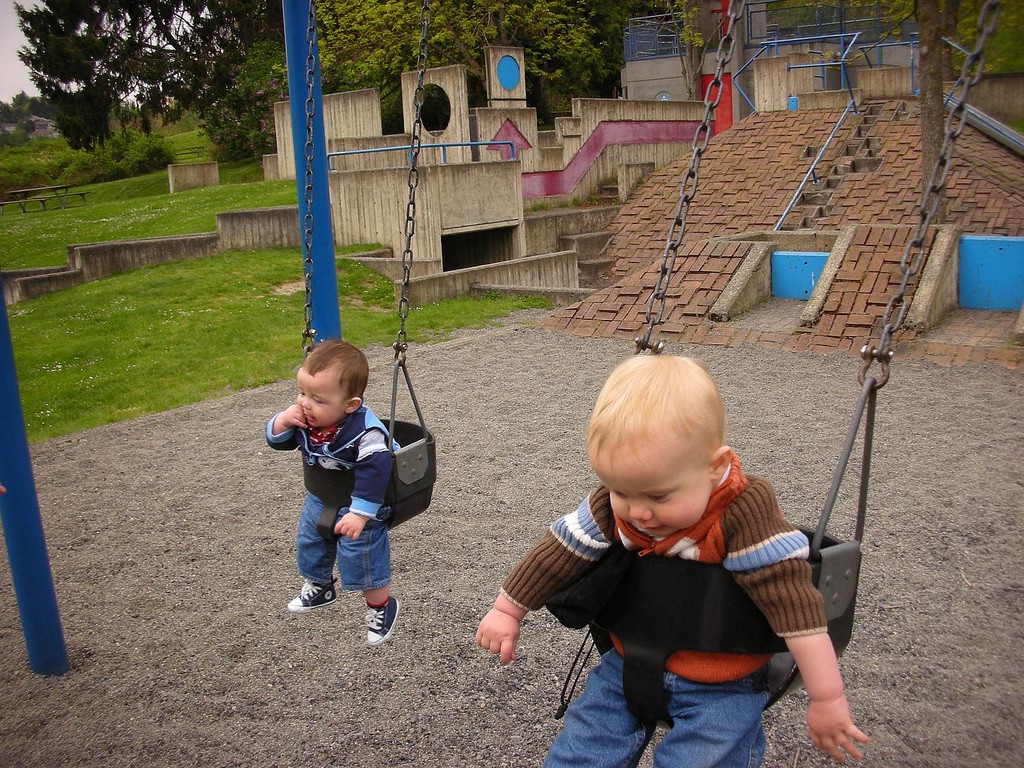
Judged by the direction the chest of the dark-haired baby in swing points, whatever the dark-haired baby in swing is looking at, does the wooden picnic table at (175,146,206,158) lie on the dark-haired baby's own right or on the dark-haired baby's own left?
on the dark-haired baby's own right

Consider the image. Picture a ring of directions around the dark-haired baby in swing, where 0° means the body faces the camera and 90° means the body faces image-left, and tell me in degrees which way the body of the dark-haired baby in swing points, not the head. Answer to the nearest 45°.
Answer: approximately 45°

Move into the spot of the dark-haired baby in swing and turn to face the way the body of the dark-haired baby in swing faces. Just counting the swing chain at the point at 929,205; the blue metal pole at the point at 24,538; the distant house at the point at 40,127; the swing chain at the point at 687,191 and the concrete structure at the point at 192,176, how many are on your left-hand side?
2

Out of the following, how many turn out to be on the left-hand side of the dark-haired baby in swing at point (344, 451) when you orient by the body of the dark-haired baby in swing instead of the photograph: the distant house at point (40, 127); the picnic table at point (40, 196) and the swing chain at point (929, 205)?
1

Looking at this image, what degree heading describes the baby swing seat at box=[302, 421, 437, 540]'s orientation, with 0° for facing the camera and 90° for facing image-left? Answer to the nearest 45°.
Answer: approximately 45°

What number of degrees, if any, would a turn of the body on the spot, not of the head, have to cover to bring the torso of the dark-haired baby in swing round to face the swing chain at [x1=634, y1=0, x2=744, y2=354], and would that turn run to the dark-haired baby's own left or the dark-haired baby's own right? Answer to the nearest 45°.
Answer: approximately 90° to the dark-haired baby's own left

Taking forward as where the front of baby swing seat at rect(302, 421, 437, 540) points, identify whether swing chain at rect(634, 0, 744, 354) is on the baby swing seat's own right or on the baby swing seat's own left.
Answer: on the baby swing seat's own left

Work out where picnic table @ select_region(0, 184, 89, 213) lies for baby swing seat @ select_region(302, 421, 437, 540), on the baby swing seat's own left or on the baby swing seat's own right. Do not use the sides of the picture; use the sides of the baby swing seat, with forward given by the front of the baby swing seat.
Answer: on the baby swing seat's own right

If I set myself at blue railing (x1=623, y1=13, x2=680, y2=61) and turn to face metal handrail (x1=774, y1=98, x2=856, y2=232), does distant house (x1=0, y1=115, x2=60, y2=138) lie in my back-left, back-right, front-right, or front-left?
back-right

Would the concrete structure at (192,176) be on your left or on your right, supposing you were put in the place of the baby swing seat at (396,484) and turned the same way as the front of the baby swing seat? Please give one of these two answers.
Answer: on your right

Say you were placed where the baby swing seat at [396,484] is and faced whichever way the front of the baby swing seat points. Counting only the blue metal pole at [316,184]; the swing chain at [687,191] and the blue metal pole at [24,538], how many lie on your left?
1

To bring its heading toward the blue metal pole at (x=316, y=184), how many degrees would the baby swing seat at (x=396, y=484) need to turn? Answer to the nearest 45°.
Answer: approximately 135° to its right
